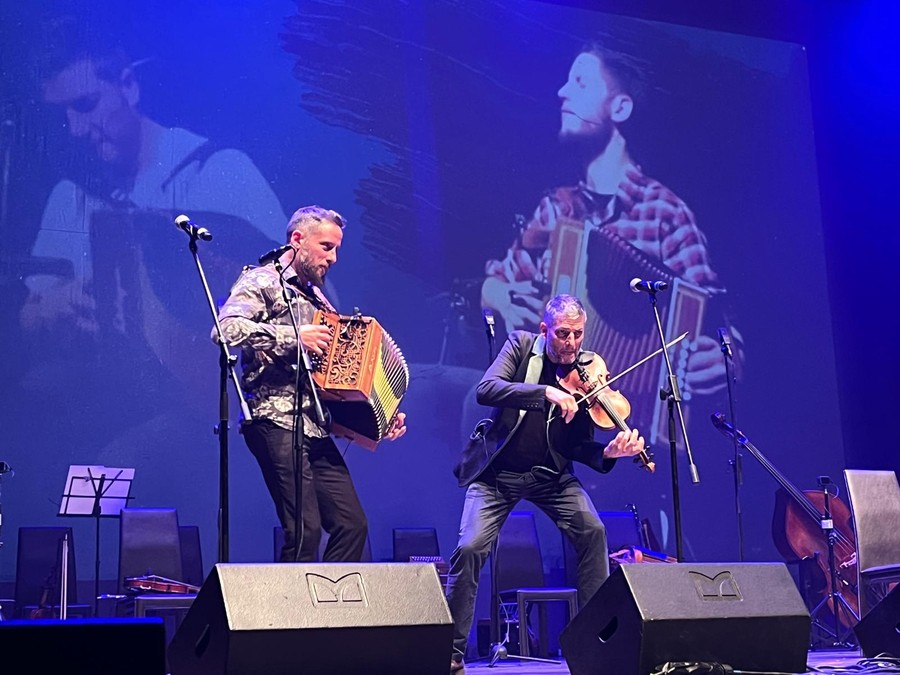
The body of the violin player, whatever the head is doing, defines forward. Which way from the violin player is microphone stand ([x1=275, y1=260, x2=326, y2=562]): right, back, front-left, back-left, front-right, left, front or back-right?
right

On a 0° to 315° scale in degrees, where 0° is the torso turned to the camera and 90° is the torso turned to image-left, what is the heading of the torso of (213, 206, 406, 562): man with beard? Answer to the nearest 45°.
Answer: approximately 315°

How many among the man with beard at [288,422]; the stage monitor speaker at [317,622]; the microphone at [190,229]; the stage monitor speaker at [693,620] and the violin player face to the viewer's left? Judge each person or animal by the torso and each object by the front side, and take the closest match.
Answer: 1

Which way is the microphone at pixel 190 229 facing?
to the viewer's left

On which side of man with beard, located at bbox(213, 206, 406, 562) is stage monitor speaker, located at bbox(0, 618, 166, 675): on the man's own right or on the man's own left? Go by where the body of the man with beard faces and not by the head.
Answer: on the man's own right

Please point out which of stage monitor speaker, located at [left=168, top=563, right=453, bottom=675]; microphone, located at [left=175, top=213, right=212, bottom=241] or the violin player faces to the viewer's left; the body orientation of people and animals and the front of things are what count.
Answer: the microphone

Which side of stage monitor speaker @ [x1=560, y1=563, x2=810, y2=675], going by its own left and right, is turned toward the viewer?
back

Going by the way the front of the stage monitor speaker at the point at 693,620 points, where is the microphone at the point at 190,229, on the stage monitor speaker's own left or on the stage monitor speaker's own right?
on the stage monitor speaker's own left

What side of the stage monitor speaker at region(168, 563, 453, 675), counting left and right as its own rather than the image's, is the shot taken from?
back

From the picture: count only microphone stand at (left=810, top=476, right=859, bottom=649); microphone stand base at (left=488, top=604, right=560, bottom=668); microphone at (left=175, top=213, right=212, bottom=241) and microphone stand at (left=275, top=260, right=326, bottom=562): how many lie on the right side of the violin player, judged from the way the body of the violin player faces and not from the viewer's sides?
2

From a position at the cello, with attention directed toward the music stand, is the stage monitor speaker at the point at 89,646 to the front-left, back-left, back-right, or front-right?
front-left
